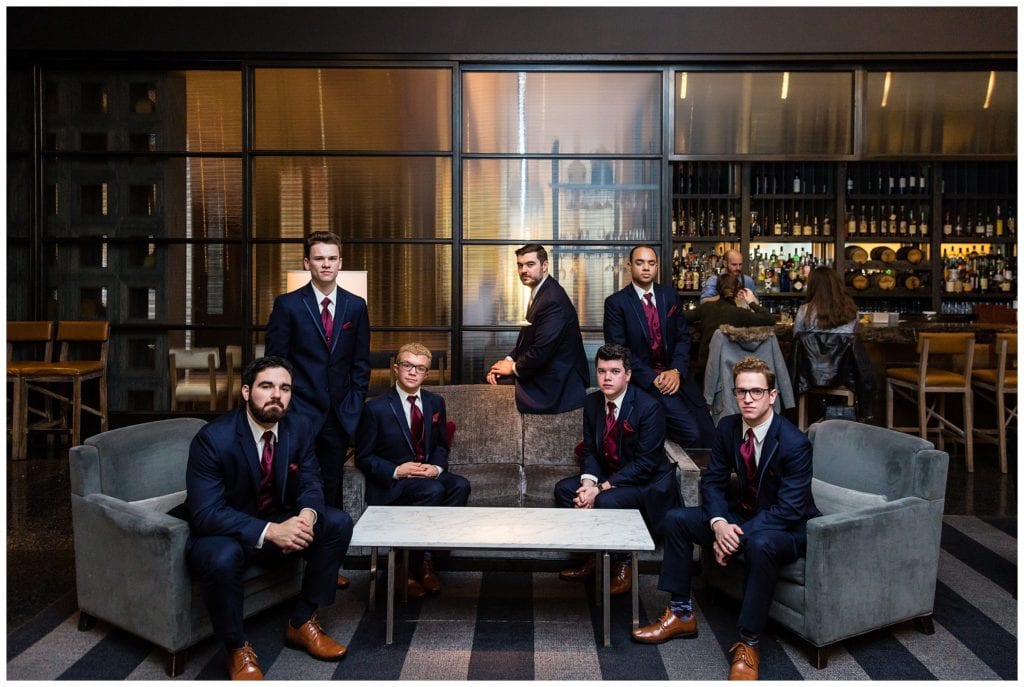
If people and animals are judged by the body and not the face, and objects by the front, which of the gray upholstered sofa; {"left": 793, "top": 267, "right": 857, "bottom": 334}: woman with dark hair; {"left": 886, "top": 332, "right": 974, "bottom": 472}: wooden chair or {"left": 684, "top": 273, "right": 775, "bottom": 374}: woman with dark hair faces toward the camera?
the gray upholstered sofa

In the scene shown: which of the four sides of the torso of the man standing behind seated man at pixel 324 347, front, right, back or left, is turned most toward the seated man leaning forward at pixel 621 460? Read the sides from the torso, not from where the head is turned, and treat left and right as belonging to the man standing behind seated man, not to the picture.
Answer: left

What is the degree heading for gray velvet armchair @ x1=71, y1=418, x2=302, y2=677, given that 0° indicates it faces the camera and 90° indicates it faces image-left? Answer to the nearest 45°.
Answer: approximately 315°

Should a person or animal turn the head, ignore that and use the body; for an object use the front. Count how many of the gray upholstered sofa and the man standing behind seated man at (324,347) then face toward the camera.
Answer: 2

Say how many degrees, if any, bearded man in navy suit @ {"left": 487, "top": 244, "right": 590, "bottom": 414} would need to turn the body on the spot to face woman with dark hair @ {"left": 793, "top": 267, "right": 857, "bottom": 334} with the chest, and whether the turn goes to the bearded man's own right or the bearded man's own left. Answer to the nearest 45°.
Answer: approximately 135° to the bearded man's own right

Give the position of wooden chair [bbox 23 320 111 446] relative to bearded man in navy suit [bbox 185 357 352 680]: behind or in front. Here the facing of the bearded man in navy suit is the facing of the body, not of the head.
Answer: behind

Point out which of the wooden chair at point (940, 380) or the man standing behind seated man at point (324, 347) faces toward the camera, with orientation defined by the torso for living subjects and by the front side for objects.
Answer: the man standing behind seated man

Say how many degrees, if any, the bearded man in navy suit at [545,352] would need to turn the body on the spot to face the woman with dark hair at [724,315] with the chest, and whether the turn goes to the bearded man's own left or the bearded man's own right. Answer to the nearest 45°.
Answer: approximately 135° to the bearded man's own right

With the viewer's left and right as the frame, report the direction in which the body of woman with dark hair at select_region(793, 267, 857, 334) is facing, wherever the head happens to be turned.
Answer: facing away from the viewer

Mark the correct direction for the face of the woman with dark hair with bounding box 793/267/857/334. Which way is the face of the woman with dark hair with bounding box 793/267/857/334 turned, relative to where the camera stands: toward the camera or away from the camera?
away from the camera

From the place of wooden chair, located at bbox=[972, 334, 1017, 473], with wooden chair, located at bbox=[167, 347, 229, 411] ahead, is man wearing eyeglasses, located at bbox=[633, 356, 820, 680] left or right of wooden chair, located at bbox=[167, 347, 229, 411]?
left

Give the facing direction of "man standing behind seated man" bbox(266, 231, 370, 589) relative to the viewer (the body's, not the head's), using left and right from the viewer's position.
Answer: facing the viewer

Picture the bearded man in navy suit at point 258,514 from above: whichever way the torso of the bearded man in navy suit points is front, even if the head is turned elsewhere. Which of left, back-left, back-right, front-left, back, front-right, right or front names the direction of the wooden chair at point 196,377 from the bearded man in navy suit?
back-left

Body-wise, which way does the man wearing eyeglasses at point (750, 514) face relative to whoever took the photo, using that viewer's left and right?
facing the viewer and to the left of the viewer
